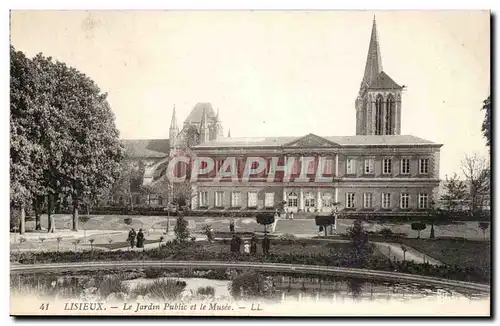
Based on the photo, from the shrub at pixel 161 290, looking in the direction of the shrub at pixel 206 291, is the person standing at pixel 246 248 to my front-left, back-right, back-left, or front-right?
front-left
